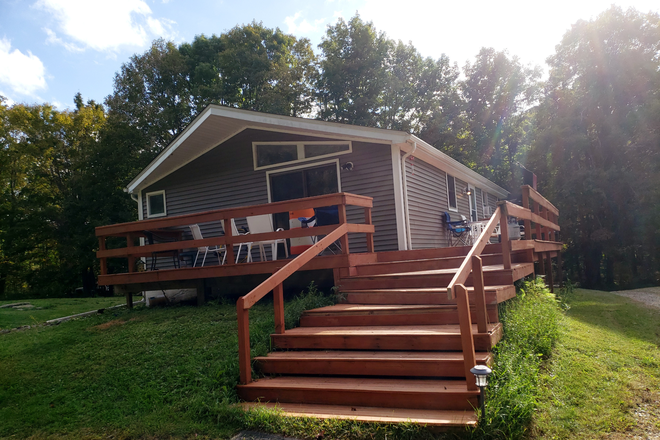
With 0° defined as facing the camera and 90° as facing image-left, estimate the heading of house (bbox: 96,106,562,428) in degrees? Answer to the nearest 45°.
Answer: approximately 45°

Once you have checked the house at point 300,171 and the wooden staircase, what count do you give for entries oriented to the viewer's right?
0

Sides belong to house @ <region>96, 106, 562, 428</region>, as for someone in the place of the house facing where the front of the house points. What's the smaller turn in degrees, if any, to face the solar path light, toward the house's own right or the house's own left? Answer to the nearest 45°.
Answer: approximately 45° to the house's own left

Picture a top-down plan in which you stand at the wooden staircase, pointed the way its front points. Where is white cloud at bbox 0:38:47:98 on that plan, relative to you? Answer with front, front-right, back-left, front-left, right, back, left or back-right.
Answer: back-right

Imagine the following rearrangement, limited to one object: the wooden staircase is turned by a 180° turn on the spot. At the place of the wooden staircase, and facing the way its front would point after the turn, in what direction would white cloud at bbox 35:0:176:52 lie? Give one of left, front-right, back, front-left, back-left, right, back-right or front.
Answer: front-left

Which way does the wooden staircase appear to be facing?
toward the camera

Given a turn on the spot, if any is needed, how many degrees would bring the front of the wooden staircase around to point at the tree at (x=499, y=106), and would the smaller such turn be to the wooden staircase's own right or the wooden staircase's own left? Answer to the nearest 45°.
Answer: approximately 180°

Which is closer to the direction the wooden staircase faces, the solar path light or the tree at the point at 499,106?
the solar path light

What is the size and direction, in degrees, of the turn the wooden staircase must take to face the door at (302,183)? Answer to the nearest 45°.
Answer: approximately 180°
